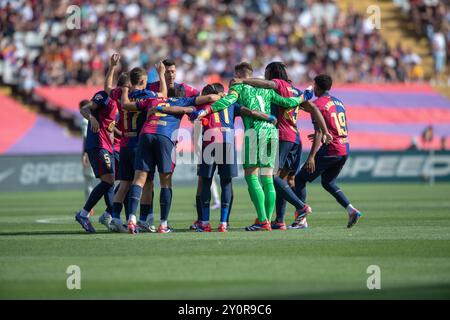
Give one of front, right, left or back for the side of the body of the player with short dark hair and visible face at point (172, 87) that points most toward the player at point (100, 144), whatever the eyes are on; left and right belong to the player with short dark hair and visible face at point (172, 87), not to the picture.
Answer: right

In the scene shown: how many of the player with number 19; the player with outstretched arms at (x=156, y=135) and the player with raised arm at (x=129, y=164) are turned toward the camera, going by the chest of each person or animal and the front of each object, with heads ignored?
0

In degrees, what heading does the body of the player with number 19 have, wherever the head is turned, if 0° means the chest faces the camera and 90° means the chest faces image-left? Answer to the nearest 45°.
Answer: approximately 135°

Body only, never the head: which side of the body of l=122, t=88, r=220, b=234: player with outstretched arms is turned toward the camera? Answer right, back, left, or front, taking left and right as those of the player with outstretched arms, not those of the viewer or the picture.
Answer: back

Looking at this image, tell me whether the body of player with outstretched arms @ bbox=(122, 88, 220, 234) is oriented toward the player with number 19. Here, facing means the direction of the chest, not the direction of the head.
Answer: no

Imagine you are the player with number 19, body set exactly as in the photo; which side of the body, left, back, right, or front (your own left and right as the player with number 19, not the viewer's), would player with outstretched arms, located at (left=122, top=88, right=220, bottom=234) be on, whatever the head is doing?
left

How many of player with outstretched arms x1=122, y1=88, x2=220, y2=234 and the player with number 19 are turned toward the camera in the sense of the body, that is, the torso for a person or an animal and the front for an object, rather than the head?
0

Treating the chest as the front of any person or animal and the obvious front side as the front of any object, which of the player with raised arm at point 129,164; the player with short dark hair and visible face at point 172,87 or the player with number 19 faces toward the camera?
the player with short dark hair and visible face at point 172,87

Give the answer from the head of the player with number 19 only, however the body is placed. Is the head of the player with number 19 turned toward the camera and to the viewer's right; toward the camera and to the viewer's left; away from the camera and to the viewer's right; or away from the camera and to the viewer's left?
away from the camera and to the viewer's left

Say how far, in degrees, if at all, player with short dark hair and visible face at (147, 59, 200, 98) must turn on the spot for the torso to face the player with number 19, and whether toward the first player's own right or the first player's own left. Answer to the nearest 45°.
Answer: approximately 90° to the first player's own left

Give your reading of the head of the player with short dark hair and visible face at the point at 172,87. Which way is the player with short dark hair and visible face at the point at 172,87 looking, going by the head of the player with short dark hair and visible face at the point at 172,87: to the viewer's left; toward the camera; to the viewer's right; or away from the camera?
toward the camera

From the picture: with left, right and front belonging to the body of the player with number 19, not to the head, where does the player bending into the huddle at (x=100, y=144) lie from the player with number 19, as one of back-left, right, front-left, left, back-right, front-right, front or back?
front-left

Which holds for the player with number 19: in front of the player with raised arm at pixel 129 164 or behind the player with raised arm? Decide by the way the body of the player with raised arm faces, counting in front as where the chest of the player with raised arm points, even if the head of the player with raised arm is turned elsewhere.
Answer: in front

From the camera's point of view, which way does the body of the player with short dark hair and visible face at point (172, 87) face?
toward the camera
